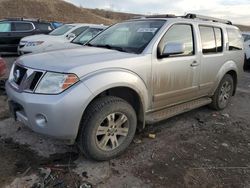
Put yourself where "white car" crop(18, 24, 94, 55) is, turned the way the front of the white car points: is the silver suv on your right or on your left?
on your left

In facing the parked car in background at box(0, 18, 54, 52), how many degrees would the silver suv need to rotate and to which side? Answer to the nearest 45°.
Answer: approximately 90° to its right

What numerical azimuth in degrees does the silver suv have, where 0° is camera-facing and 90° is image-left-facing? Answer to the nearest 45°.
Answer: approximately 45°

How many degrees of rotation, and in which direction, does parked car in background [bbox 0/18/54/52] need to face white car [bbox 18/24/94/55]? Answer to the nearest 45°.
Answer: approximately 90° to its left

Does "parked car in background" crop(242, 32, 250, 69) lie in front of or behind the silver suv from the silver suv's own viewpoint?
behind

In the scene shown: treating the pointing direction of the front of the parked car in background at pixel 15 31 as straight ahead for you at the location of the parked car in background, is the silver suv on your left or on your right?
on your left

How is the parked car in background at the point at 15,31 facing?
to the viewer's left
